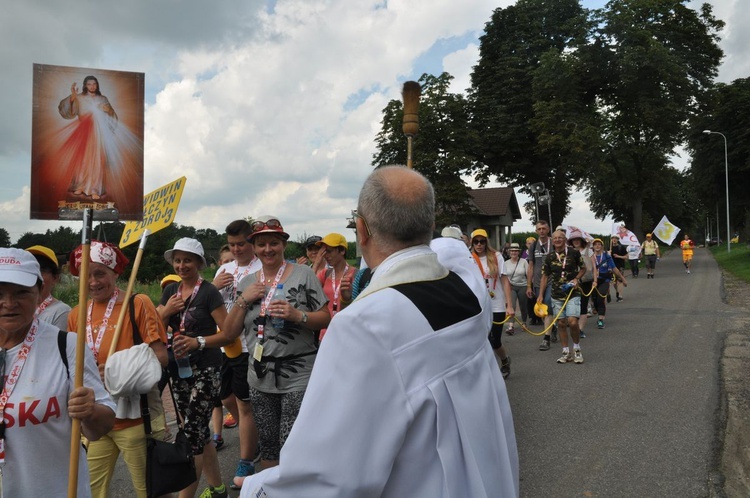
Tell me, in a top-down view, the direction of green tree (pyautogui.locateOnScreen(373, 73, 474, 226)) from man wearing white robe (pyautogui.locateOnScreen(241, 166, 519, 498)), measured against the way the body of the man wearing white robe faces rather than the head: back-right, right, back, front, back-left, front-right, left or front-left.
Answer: front-right

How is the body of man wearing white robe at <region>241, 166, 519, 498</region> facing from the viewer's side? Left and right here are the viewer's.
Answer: facing away from the viewer and to the left of the viewer

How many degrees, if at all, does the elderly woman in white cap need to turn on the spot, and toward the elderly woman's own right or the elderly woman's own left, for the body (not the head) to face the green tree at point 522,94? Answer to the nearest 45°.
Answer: approximately 135° to the elderly woman's own left

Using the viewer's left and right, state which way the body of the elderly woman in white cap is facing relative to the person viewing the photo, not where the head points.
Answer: facing the viewer

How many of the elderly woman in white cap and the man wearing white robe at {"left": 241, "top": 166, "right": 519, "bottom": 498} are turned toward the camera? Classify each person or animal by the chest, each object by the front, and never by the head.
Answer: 1

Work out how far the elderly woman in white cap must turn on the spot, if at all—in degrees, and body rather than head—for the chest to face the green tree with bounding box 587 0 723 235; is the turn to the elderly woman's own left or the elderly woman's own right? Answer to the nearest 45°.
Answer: approximately 135° to the elderly woman's own left

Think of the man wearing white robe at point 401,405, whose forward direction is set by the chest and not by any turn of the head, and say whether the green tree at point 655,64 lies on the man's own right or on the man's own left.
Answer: on the man's own right

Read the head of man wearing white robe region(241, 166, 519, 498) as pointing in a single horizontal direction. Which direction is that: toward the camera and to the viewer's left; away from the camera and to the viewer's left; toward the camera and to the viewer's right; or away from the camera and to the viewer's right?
away from the camera and to the viewer's left

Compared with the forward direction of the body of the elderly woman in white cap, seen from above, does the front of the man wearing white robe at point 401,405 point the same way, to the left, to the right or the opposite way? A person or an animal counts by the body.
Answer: the opposite way

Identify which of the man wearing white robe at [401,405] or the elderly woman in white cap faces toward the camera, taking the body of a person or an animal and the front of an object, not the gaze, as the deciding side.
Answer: the elderly woman in white cap
